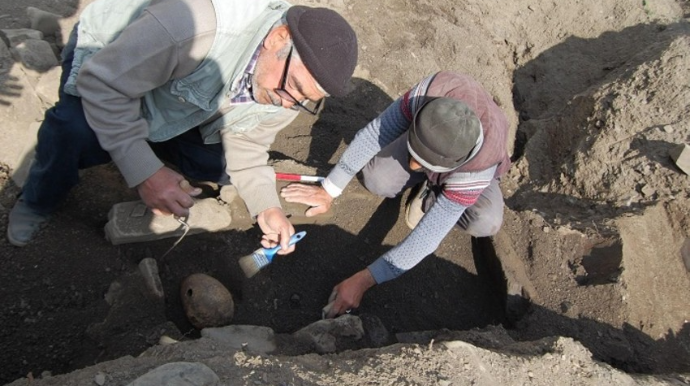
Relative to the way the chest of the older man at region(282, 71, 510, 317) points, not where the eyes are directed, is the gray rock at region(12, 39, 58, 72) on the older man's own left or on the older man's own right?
on the older man's own right

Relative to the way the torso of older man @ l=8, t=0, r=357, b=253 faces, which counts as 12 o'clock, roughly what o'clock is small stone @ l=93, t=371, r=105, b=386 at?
The small stone is roughly at 2 o'clock from the older man.

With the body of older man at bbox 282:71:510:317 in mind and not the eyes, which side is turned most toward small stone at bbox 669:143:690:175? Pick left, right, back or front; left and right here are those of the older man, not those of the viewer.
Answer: back

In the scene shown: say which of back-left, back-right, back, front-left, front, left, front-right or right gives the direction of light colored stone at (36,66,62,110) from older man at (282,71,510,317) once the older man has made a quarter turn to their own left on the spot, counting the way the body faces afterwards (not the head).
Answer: back-right

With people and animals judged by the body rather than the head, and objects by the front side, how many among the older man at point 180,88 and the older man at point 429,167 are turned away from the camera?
0

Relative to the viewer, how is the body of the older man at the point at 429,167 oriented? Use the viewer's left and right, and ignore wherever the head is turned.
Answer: facing the viewer and to the left of the viewer

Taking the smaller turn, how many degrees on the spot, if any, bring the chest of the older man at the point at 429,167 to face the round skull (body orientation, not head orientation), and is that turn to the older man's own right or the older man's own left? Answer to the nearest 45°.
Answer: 0° — they already face it

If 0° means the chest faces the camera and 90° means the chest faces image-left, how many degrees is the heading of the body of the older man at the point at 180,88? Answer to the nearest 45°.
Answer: approximately 315°
